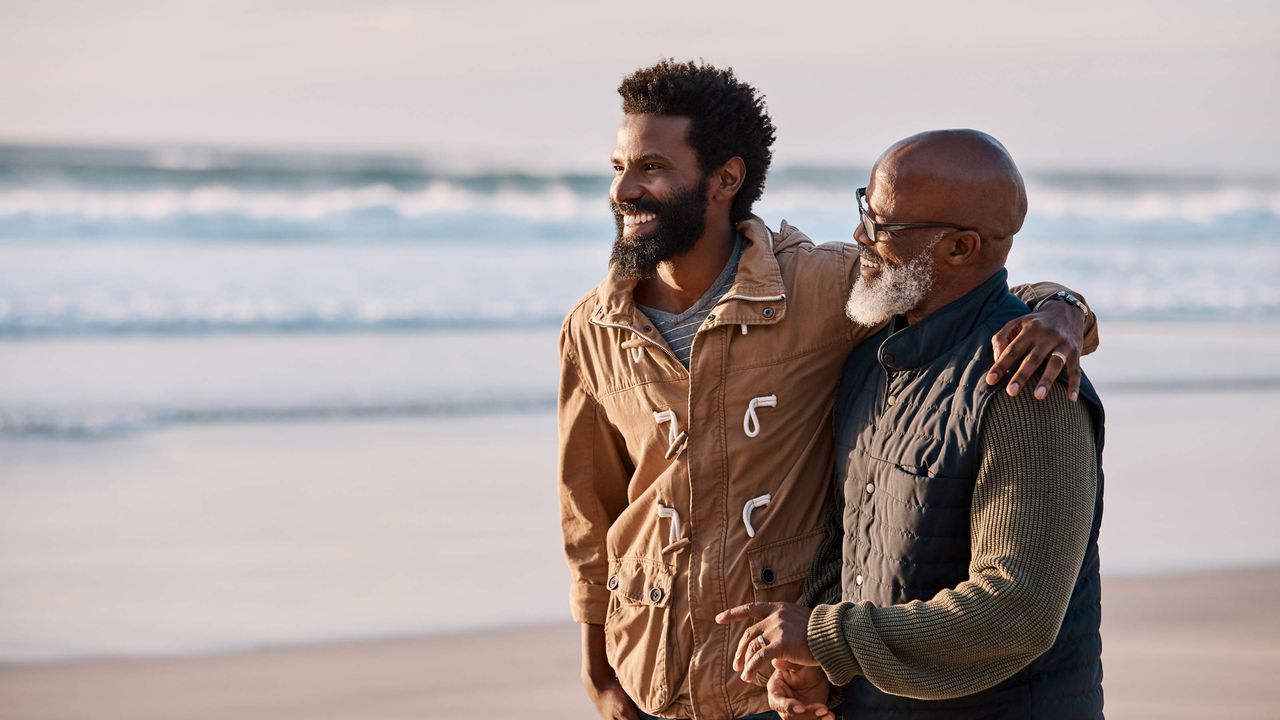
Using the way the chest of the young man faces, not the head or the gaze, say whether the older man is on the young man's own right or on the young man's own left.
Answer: on the young man's own left

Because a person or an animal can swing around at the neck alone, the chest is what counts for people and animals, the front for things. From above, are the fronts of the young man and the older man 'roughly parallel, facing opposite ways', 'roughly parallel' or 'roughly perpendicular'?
roughly parallel

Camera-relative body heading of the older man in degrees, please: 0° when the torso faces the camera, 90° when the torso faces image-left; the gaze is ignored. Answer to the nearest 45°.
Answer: approximately 45°

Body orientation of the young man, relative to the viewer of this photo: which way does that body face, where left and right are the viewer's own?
facing the viewer and to the left of the viewer

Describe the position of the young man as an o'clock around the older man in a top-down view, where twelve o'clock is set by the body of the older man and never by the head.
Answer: The young man is roughly at 3 o'clock from the older man.

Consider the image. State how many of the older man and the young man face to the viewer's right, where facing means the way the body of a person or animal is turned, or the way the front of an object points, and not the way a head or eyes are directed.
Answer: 0

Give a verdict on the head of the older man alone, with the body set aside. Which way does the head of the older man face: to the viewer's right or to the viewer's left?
to the viewer's left
